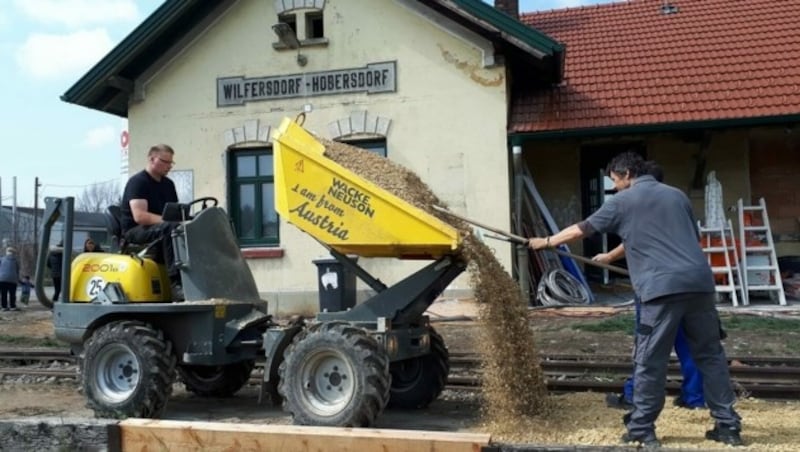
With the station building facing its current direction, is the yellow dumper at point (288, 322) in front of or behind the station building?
in front

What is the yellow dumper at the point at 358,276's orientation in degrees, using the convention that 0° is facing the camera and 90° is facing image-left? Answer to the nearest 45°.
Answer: approximately 315°

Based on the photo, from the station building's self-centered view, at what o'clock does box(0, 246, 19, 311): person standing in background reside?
The person standing in background is roughly at 4 o'clock from the station building.

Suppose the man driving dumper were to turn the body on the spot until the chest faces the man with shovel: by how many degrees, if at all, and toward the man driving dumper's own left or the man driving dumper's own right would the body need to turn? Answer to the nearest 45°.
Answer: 0° — they already face them

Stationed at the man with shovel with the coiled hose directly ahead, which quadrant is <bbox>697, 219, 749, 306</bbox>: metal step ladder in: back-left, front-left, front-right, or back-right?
front-right

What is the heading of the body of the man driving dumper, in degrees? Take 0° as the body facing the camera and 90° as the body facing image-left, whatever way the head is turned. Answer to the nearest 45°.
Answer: approximately 315°

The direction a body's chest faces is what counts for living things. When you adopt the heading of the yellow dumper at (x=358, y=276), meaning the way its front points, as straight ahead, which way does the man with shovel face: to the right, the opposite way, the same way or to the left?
the opposite way

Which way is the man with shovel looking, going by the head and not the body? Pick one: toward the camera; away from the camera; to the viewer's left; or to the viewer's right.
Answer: to the viewer's left

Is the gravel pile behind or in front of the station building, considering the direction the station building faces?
in front

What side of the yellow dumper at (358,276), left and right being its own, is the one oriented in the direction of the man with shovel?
front

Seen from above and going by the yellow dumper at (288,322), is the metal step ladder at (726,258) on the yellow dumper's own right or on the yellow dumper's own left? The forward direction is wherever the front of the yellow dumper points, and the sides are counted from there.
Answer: on the yellow dumper's own left

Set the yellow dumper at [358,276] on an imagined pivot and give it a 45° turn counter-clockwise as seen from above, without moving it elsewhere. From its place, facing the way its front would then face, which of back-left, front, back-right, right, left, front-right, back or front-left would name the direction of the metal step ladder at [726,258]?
front-left

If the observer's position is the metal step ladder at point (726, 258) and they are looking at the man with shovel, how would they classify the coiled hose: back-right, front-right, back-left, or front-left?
front-right

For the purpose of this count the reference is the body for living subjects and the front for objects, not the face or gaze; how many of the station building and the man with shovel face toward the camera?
1

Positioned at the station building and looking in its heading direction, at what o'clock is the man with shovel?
The man with shovel is roughly at 12 o'clock from the station building.

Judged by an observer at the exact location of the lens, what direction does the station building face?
facing the viewer

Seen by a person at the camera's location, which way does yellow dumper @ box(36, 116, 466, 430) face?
facing the viewer and to the right of the viewer
